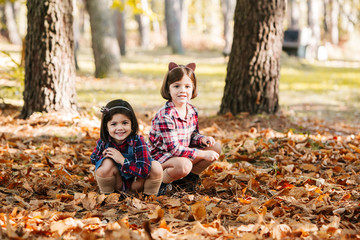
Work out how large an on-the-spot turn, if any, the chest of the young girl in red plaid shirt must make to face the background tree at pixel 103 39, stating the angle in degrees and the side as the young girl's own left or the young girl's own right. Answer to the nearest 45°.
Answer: approximately 135° to the young girl's own left

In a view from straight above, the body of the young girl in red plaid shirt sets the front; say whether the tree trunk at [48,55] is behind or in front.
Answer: behind

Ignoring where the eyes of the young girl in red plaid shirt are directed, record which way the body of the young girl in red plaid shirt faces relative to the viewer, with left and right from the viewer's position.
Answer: facing the viewer and to the right of the viewer

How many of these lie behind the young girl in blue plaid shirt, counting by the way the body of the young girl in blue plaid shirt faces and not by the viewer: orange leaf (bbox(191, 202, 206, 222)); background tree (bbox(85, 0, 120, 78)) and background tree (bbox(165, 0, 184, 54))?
2

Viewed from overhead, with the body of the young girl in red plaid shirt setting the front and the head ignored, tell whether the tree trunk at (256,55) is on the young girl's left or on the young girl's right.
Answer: on the young girl's left

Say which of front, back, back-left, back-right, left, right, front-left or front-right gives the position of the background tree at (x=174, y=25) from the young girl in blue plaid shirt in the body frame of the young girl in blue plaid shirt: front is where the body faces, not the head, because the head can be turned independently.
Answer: back

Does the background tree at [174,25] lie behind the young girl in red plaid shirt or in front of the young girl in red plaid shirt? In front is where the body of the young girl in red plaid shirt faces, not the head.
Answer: behind

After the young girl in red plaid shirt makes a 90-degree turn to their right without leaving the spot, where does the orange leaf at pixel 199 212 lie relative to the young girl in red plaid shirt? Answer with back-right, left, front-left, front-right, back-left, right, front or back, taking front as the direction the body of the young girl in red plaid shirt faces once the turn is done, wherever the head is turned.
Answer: front-left

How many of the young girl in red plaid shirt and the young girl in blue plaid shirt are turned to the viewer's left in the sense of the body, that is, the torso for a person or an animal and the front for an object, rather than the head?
0

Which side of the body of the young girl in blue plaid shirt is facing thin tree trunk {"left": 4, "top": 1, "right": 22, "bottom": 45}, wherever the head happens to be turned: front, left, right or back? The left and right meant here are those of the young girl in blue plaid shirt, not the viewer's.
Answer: back

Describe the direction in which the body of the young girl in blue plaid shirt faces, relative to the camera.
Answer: toward the camera

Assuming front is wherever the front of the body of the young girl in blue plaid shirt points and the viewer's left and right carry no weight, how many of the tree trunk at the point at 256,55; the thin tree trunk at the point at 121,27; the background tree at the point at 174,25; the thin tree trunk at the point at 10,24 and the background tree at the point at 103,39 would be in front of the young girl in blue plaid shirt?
0

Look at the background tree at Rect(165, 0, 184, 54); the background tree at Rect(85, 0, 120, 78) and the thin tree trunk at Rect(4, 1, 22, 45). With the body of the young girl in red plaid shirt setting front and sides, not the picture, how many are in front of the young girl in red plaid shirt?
0

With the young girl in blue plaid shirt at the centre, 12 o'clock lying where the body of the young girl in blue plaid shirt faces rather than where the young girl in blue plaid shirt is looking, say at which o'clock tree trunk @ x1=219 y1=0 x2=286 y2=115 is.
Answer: The tree trunk is roughly at 7 o'clock from the young girl in blue plaid shirt.

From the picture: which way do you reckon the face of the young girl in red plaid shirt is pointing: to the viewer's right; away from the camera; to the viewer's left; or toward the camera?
toward the camera

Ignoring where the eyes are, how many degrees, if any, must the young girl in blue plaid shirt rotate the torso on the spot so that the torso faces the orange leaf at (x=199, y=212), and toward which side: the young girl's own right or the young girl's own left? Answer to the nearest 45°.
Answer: approximately 45° to the young girl's own left

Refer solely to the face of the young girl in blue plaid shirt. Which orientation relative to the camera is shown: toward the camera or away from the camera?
toward the camera

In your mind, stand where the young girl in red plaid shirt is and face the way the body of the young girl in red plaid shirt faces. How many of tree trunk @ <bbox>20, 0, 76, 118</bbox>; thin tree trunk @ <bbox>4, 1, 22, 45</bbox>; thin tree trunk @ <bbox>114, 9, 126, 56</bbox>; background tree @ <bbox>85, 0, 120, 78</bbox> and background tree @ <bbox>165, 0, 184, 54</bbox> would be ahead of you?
0
